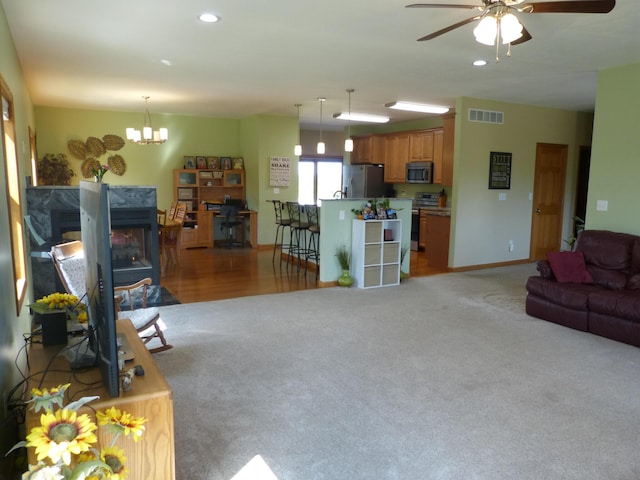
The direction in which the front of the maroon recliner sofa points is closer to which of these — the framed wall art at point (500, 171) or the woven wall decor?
the woven wall decor

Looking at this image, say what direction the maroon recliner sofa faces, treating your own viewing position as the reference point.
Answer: facing the viewer and to the left of the viewer

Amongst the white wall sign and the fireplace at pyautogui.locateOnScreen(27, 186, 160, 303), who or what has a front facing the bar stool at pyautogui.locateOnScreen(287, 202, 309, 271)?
the white wall sign

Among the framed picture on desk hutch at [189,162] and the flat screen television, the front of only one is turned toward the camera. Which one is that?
the framed picture on desk hutch

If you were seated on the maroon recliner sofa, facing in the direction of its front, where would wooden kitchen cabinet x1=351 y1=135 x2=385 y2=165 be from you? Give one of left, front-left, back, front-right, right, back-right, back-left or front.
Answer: right

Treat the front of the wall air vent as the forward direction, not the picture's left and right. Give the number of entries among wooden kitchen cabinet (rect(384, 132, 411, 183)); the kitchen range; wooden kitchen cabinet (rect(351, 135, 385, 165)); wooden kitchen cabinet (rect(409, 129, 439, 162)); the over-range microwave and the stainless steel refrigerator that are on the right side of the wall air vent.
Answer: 6

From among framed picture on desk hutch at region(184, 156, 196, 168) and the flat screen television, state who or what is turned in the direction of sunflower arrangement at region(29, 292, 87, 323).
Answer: the framed picture on desk hutch

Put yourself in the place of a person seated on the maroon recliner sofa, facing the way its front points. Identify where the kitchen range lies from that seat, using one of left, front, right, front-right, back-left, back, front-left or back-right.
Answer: right

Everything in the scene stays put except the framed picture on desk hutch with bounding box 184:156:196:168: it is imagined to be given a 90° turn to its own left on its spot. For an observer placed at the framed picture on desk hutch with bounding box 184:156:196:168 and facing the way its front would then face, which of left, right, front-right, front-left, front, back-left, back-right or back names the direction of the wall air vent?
front-right

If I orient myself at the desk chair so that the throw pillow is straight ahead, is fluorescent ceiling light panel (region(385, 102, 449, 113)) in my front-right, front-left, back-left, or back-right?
front-left

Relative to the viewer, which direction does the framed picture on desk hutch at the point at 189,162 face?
toward the camera

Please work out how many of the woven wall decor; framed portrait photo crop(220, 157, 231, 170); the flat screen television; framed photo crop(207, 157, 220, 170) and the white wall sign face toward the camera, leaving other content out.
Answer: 4

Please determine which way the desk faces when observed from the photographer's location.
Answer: facing the viewer

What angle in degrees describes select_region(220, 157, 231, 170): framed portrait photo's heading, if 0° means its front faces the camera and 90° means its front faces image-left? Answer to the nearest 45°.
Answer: approximately 0°

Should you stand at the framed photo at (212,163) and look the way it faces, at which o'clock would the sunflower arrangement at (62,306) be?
The sunflower arrangement is roughly at 12 o'clock from the framed photo.

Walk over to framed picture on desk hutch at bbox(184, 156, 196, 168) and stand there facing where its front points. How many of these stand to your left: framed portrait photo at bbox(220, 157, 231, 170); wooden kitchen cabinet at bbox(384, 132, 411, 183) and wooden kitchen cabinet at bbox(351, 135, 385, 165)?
3

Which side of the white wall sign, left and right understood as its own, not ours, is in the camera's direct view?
front

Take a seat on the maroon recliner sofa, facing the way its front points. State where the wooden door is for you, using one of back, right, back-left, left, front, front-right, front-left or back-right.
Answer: back-right
